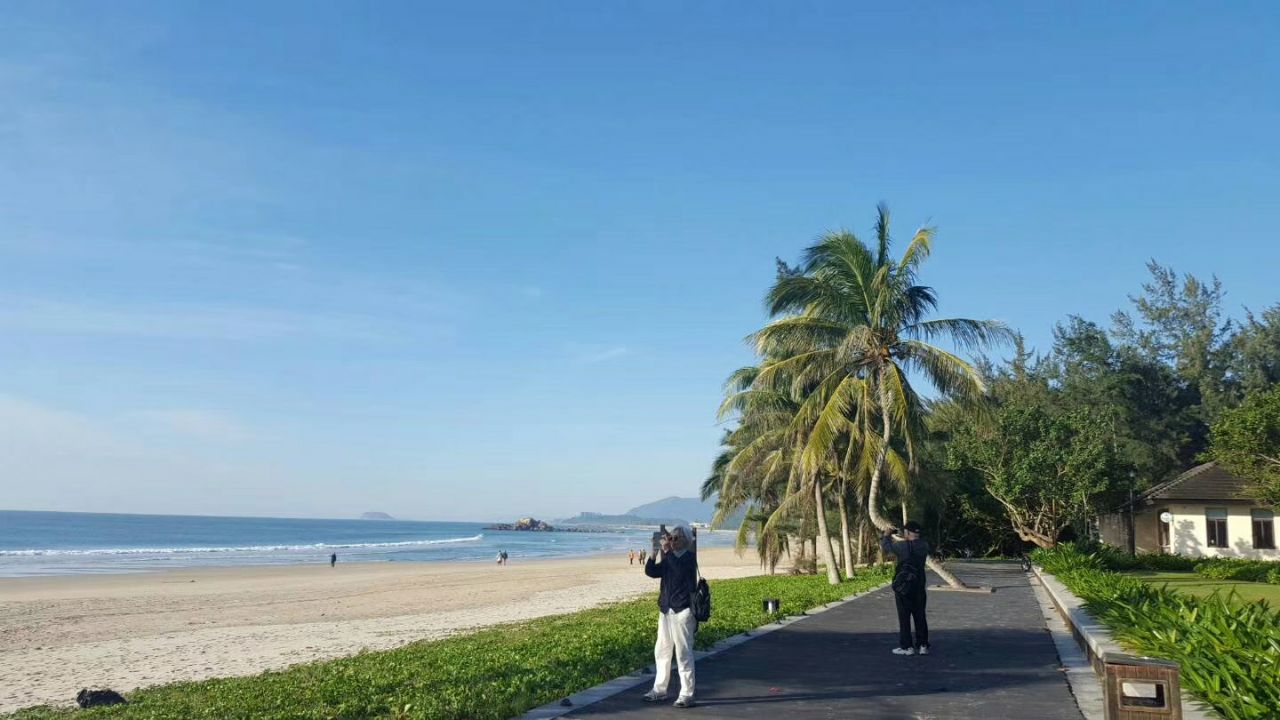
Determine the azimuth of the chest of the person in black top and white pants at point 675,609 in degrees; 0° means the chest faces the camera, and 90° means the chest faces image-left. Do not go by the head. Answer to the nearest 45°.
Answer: approximately 45°

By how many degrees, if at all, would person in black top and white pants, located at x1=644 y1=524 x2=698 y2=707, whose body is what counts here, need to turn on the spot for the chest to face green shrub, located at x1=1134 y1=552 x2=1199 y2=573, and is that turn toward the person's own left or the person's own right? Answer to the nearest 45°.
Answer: approximately 180°

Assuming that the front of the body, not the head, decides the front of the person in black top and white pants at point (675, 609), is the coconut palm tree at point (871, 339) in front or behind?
behind

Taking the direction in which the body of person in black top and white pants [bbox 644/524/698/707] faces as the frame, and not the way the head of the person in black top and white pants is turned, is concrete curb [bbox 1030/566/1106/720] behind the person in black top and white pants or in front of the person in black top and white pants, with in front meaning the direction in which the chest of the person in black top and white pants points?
behind

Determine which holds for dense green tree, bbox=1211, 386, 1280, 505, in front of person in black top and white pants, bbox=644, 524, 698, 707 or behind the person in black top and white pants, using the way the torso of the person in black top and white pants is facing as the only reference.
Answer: behind

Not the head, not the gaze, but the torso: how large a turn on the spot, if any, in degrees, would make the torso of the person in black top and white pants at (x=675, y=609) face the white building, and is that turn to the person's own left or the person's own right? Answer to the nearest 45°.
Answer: approximately 180°
